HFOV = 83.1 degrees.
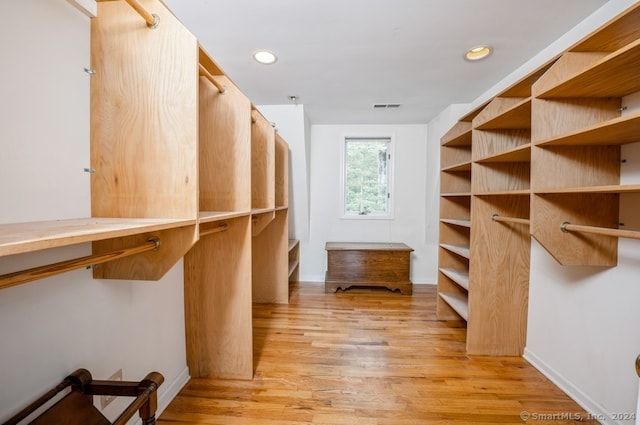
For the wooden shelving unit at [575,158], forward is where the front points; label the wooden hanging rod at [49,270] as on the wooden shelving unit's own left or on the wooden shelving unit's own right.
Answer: on the wooden shelving unit's own left

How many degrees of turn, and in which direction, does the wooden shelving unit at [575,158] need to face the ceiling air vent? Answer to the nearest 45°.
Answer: approximately 45° to its right

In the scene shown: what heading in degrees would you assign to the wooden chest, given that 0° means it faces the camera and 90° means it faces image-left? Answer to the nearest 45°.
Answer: approximately 0°

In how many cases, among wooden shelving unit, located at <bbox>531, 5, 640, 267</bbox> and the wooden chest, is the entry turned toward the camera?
1

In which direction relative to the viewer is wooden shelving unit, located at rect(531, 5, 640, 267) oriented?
to the viewer's left
